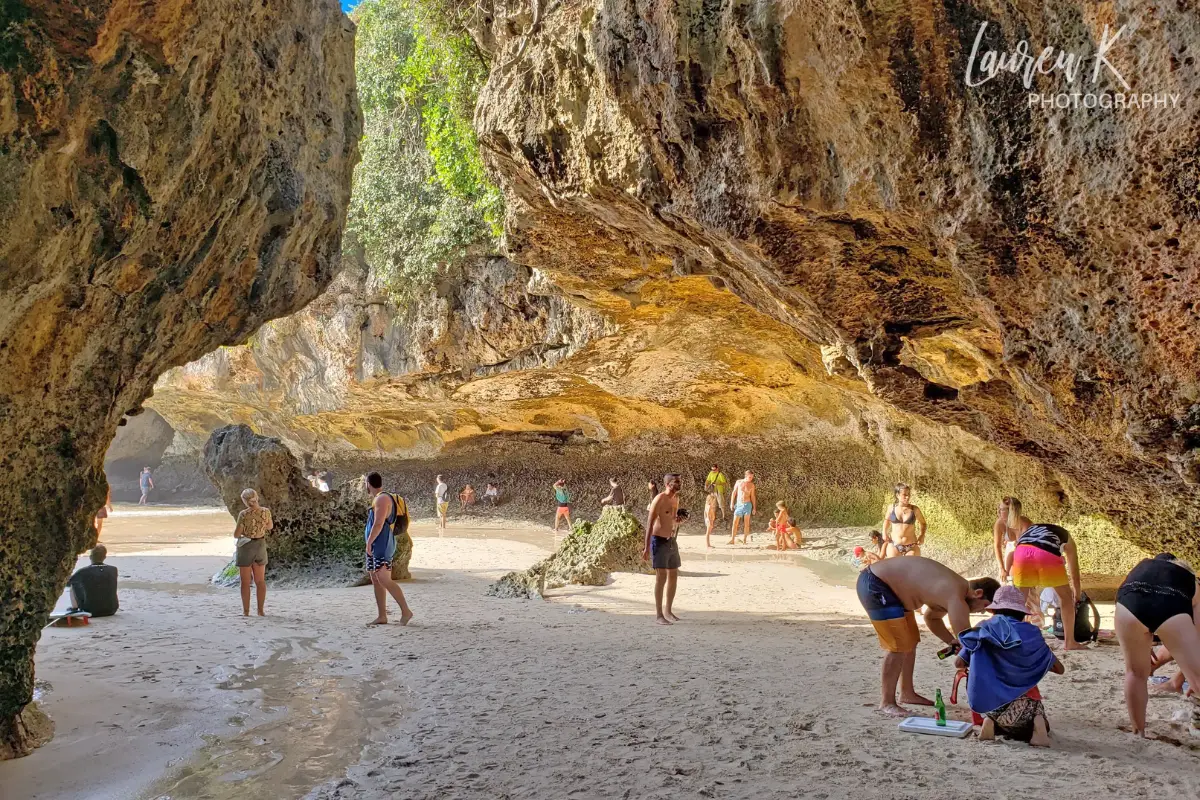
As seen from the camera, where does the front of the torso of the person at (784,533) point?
toward the camera

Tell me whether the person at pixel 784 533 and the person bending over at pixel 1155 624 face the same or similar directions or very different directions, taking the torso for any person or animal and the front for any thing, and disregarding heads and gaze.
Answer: very different directions

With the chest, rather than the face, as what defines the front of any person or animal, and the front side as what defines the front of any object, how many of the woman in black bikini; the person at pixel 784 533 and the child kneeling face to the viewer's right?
0

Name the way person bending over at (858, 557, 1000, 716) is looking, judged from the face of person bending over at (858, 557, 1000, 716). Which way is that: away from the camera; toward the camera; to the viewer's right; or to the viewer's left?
to the viewer's right

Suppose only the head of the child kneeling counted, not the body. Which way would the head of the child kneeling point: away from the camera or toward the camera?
away from the camera

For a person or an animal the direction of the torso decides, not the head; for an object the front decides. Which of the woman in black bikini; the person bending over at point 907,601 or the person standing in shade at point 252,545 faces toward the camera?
the woman in black bikini

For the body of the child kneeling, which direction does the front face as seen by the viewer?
away from the camera

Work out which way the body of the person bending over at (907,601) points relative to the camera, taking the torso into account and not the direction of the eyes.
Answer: to the viewer's right

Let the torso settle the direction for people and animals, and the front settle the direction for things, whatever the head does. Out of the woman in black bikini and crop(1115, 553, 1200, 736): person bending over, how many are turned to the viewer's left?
0
